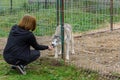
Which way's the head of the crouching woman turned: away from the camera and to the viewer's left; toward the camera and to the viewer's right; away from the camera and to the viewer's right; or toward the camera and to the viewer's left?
away from the camera and to the viewer's right

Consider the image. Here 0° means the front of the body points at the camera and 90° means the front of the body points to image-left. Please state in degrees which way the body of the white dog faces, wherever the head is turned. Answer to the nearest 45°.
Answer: approximately 90°

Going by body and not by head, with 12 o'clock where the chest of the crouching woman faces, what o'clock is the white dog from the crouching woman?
The white dog is roughly at 12 o'clock from the crouching woman.

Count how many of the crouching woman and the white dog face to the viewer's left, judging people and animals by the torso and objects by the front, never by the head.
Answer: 1

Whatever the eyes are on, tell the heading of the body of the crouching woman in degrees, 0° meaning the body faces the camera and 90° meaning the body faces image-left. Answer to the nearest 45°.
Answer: approximately 225°
